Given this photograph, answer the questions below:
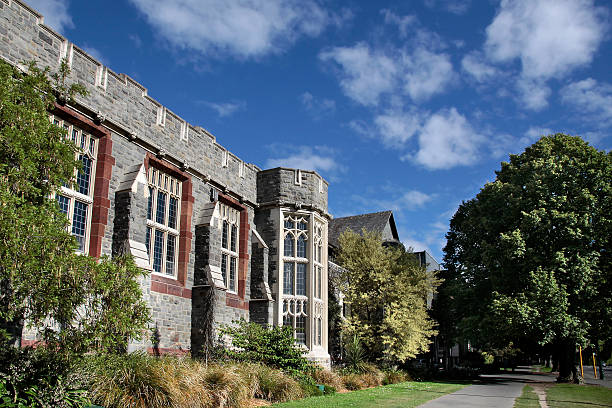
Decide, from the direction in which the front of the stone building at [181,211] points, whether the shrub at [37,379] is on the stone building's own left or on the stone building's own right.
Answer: on the stone building's own right

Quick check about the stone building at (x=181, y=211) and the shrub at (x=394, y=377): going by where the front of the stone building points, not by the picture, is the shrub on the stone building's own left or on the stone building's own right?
on the stone building's own left

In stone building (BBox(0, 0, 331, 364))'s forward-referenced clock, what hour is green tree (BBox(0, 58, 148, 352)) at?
The green tree is roughly at 2 o'clock from the stone building.

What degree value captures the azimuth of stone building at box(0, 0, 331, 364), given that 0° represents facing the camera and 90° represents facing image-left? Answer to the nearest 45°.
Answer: approximately 315°

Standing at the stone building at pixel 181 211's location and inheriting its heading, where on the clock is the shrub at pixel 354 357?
The shrub is roughly at 9 o'clock from the stone building.

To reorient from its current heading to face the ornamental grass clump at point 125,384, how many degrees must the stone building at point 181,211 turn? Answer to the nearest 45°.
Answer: approximately 45° to its right
